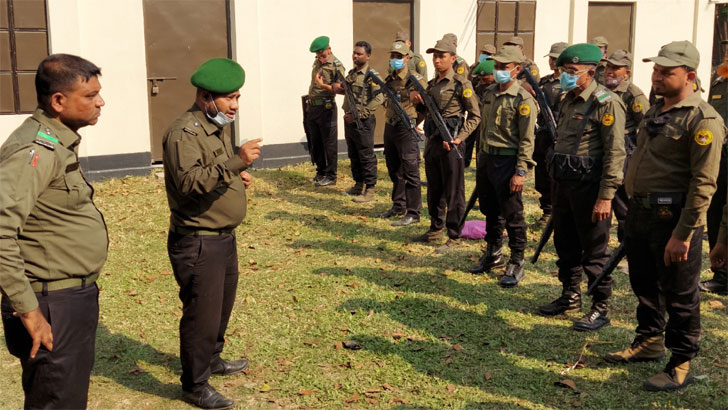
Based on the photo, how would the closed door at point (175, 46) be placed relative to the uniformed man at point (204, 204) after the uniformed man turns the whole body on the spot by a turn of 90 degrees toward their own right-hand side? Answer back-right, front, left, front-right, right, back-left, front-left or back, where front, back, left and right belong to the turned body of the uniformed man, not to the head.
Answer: back-right

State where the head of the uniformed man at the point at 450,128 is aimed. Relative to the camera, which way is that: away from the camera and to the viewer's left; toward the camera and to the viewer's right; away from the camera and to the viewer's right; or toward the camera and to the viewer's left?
toward the camera and to the viewer's left

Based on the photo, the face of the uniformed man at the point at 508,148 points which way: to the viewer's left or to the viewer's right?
to the viewer's left

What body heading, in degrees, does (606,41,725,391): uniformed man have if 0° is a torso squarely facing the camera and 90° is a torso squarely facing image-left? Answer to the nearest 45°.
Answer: approximately 45°

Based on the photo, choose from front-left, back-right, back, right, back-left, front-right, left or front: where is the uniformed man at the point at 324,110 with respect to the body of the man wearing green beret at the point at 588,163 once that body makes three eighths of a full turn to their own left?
back-left

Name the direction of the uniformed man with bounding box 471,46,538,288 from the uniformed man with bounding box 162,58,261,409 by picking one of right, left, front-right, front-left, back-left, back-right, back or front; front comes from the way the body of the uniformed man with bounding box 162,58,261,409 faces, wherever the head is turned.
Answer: left

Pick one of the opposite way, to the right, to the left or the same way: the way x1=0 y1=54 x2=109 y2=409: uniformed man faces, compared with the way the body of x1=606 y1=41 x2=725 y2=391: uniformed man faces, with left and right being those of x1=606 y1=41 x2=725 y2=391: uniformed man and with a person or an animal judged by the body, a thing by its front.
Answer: the opposite way

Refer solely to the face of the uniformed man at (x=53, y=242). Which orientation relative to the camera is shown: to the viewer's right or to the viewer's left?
to the viewer's right

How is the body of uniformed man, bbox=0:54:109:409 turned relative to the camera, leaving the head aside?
to the viewer's right

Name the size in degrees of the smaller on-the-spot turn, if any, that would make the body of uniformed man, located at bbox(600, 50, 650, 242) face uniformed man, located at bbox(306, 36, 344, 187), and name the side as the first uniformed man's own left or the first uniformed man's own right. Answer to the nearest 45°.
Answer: approximately 90° to the first uniformed man's own right

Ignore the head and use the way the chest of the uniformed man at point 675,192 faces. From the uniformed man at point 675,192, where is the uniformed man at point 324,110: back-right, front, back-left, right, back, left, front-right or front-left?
right

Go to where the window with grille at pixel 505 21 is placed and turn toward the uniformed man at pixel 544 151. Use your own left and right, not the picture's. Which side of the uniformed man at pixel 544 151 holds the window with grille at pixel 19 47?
right

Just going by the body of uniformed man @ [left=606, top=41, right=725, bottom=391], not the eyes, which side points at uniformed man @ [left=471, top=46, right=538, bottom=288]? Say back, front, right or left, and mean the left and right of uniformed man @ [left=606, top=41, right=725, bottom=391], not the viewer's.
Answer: right

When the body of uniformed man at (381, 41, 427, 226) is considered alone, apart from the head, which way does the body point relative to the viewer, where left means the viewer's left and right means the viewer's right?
facing the viewer and to the left of the viewer

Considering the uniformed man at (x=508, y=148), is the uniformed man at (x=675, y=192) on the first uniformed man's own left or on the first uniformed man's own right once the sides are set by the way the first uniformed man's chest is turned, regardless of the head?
on the first uniformed man's own left
